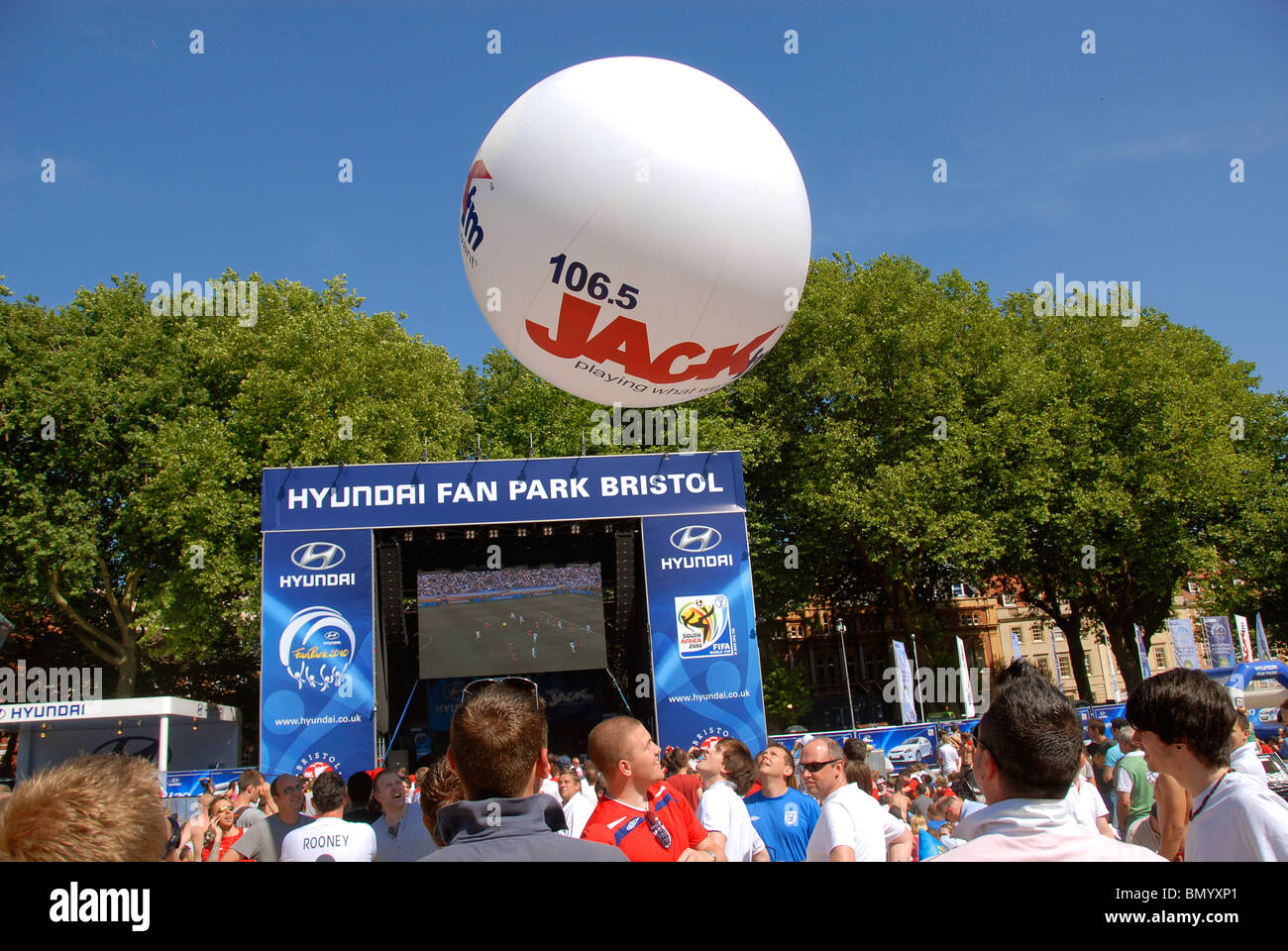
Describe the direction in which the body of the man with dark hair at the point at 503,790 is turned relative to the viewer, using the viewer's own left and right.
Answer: facing away from the viewer

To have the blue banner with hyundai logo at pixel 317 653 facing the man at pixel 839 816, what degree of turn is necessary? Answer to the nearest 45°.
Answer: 0° — it already faces them

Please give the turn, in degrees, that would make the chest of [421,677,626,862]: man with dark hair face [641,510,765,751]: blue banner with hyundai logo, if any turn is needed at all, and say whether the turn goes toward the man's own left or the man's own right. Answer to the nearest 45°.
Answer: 0° — they already face it

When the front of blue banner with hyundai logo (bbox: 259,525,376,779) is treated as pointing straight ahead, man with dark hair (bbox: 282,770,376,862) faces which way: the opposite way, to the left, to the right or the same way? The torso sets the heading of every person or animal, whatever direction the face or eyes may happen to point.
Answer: the opposite way

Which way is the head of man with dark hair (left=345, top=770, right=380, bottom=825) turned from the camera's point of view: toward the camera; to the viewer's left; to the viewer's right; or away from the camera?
away from the camera

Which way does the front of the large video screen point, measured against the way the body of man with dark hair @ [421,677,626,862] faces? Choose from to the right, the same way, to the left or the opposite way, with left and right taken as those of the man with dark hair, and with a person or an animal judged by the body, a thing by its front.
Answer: the opposite way

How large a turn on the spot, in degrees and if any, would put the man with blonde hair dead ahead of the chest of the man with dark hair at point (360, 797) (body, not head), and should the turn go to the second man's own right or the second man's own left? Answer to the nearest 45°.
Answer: approximately 180°

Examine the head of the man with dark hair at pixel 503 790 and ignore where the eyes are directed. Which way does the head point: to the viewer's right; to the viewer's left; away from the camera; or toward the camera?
away from the camera

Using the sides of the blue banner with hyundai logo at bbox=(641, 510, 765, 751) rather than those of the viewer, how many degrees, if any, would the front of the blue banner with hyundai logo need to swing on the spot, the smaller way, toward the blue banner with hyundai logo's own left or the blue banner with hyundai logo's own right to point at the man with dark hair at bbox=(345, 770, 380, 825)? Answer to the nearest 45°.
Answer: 0° — it already faces them

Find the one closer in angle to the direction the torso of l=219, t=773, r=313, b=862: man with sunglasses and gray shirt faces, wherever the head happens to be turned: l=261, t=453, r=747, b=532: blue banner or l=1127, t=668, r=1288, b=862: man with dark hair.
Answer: the man with dark hair
